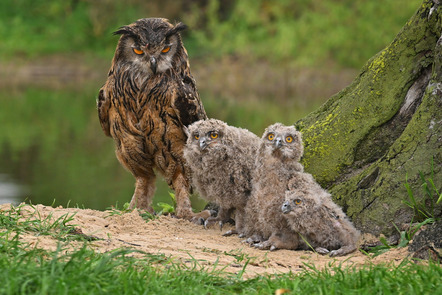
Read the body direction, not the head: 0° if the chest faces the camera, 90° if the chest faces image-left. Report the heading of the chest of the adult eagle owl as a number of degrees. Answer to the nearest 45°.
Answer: approximately 0°

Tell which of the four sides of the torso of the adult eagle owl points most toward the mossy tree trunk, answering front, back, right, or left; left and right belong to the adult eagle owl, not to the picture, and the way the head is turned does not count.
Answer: left

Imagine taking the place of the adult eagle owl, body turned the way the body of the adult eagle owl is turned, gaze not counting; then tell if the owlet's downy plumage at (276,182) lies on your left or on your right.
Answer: on your left

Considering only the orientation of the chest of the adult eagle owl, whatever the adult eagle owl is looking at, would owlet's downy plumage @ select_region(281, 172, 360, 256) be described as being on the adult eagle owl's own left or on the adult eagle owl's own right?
on the adult eagle owl's own left
